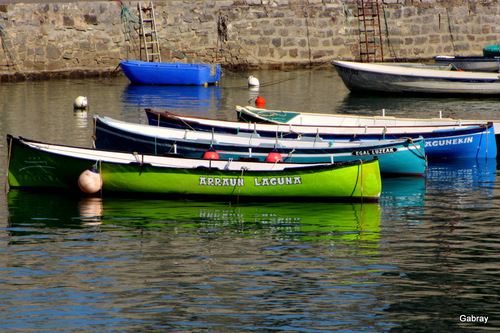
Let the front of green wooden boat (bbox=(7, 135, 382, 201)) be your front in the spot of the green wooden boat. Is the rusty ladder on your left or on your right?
on your right

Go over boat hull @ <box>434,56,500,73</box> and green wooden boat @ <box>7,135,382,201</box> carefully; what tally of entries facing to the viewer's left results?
2

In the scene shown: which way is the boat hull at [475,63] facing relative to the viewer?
to the viewer's left

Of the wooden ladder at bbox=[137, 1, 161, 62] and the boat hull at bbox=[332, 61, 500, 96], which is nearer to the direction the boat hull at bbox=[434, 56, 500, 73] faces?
the wooden ladder

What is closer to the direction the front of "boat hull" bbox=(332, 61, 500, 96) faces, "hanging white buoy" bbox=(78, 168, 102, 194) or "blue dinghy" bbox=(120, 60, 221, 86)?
the blue dinghy

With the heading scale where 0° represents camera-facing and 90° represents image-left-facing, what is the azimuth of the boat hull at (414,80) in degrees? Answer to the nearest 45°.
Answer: approximately 90°

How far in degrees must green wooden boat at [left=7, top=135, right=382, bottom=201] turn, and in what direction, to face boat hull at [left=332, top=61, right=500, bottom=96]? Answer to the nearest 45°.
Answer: approximately 135° to its right

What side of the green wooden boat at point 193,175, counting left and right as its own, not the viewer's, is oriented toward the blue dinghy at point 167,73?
right

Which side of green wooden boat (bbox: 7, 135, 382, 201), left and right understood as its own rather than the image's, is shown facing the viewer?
left
